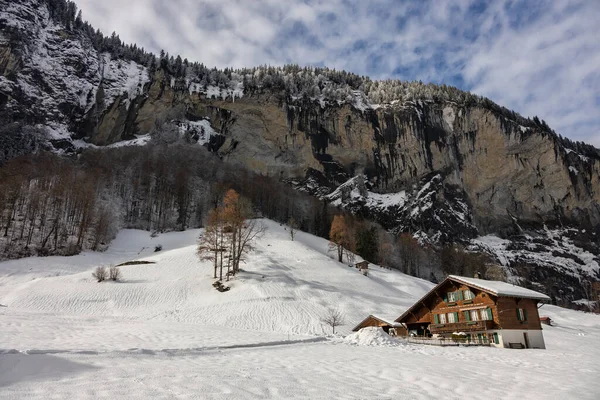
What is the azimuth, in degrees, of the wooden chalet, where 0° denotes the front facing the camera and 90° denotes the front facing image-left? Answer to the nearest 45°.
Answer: approximately 45°

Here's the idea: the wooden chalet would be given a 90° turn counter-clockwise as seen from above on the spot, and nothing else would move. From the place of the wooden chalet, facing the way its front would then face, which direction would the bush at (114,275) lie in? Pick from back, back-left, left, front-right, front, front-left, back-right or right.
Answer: back-right

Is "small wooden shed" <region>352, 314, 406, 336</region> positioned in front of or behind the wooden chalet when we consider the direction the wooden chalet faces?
in front

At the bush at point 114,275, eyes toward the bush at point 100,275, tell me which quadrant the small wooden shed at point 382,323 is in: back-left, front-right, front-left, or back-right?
back-left

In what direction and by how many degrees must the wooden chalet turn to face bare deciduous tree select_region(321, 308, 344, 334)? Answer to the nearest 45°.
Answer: approximately 45° to its right
